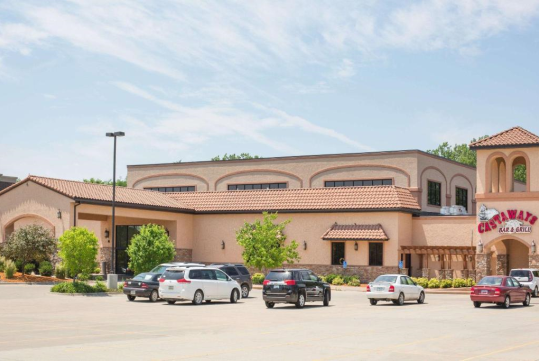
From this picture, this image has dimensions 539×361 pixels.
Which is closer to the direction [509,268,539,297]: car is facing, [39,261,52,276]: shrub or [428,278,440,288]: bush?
the bush

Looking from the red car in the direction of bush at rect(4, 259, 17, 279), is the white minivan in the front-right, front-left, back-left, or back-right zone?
front-left

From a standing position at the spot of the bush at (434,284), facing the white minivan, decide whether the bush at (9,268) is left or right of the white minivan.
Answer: right

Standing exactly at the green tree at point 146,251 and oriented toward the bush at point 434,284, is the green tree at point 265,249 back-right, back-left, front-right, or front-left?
front-left

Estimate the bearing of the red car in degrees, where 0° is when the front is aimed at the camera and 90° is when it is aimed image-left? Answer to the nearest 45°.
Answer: approximately 225°
